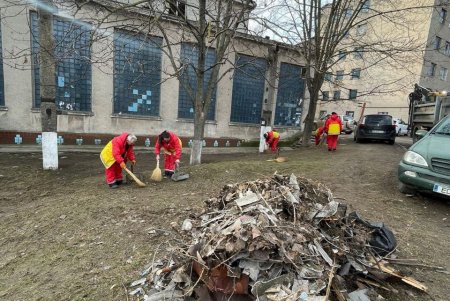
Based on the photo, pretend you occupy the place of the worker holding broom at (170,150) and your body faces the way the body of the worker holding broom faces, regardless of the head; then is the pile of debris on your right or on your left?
on your left

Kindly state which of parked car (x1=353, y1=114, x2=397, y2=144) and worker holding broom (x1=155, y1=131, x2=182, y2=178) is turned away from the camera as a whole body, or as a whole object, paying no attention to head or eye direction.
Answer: the parked car

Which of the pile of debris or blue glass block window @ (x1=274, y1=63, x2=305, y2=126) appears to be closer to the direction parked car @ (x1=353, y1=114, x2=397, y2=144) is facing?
the blue glass block window

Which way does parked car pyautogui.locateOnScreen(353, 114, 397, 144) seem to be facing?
away from the camera

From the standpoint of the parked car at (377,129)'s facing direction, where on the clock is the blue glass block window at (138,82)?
The blue glass block window is roughly at 8 o'clock from the parked car.

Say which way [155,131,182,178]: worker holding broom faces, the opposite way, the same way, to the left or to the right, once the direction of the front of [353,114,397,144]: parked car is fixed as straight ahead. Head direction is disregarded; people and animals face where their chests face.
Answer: the opposite way

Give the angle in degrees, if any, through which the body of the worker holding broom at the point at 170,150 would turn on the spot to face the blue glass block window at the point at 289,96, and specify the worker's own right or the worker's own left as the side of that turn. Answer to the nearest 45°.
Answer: approximately 180°

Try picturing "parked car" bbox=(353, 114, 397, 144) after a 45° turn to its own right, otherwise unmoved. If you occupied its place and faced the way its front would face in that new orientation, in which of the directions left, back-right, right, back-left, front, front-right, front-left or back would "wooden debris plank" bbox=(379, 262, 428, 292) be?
back-right

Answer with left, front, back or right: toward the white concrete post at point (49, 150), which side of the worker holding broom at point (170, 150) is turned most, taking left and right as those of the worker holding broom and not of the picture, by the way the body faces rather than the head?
right

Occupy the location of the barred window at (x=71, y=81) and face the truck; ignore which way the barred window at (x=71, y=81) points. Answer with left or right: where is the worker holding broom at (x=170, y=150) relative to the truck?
right
